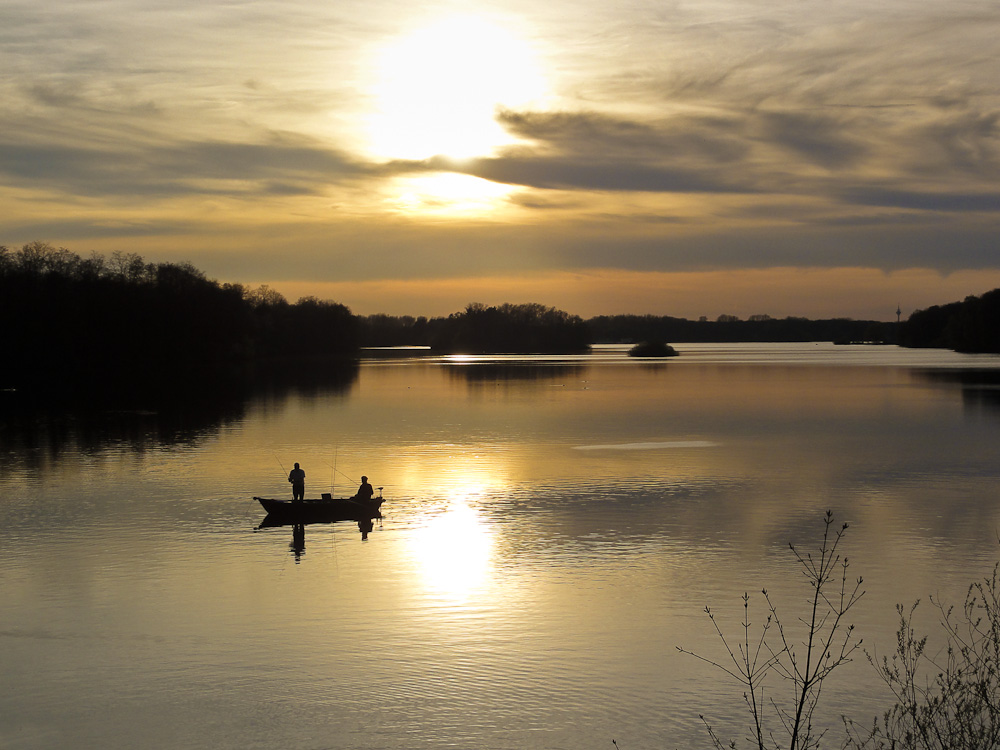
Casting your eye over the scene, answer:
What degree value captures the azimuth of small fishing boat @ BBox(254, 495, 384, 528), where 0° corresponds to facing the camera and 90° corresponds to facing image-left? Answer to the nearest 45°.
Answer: approximately 90°
